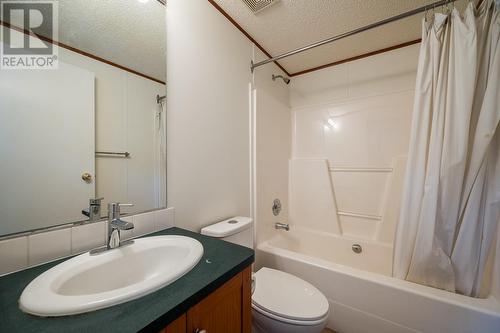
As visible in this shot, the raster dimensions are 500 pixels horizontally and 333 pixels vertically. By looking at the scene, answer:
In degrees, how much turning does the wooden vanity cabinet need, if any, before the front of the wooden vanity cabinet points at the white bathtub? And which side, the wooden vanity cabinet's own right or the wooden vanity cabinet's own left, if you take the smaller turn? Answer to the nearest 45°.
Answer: approximately 45° to the wooden vanity cabinet's own left

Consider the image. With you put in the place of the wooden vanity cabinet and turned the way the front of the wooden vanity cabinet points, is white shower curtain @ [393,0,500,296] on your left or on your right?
on your left

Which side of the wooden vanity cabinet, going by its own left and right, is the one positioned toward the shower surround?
left

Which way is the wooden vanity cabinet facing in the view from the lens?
facing the viewer and to the right of the viewer

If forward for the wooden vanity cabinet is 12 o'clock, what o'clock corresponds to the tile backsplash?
The tile backsplash is roughly at 5 o'clock from the wooden vanity cabinet.

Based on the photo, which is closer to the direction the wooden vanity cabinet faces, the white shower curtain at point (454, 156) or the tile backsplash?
the white shower curtain
